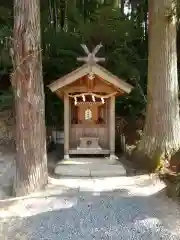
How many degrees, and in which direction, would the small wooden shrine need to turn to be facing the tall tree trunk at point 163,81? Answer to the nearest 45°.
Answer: approximately 45° to its left

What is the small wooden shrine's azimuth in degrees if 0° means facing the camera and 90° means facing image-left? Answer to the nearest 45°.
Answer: approximately 0°

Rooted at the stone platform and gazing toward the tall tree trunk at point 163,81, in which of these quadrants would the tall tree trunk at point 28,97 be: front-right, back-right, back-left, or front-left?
back-right
